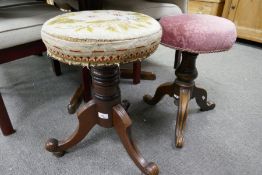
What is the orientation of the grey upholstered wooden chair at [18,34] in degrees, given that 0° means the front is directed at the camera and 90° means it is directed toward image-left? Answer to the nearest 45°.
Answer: approximately 315°

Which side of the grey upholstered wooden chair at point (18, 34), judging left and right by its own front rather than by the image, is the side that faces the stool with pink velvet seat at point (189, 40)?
front
